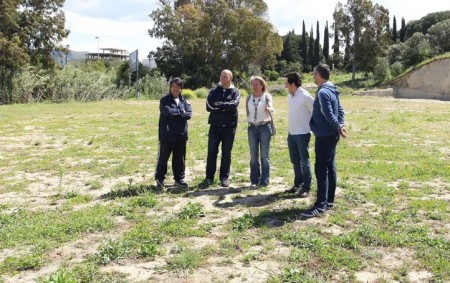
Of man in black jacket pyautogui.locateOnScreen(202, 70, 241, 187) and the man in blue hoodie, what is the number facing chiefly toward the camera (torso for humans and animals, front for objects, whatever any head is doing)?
1

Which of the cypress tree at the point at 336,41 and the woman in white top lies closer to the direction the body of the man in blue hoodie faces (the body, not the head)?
the woman in white top

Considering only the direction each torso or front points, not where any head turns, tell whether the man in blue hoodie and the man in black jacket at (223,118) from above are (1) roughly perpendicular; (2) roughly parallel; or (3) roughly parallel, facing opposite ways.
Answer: roughly perpendicular

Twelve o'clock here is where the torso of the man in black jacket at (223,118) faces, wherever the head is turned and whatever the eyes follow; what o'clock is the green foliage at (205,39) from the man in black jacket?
The green foliage is roughly at 6 o'clock from the man in black jacket.

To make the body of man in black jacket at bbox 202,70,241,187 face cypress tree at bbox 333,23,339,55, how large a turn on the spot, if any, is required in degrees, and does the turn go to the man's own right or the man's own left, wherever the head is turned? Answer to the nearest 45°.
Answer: approximately 180°

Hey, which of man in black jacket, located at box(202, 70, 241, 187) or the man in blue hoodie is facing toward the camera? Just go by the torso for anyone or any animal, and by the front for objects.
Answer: the man in black jacket

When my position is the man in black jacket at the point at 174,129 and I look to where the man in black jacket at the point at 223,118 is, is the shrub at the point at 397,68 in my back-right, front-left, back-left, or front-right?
front-left

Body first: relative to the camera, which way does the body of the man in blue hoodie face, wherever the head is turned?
to the viewer's left

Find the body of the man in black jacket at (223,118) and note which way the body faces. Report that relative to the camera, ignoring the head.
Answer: toward the camera

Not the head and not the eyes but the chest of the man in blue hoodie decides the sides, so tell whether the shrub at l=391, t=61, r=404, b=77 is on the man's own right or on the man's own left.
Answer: on the man's own right

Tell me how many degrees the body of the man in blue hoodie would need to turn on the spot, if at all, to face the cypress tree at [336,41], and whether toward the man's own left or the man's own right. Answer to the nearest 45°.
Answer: approximately 90° to the man's own right

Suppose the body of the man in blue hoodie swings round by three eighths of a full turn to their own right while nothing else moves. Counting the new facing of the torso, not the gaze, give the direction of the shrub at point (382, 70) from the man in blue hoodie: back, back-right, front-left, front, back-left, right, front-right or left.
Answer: front-left

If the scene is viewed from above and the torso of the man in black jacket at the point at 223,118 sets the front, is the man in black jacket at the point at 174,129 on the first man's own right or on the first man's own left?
on the first man's own right
